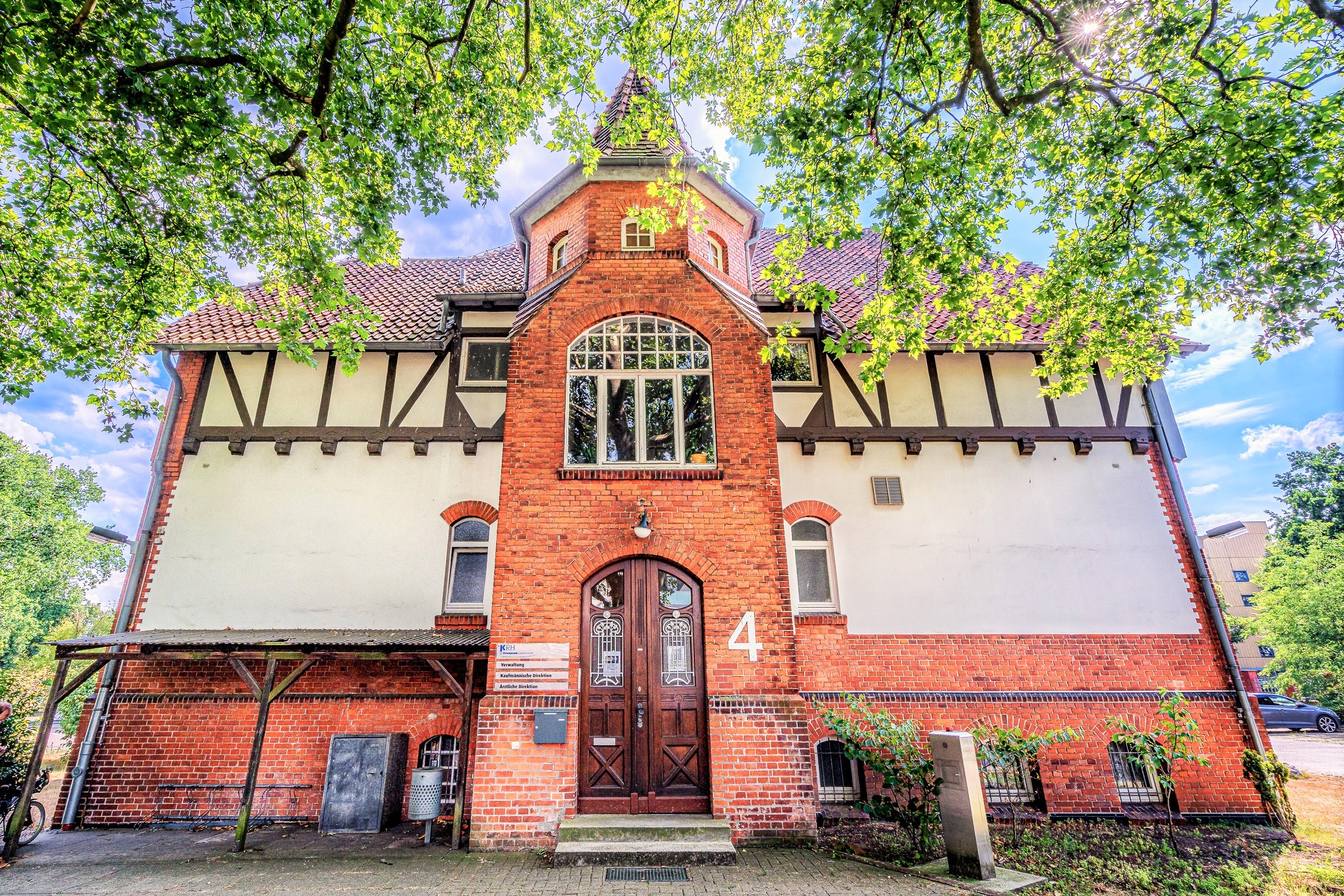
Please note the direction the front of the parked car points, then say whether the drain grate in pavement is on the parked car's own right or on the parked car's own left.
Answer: on the parked car's own right

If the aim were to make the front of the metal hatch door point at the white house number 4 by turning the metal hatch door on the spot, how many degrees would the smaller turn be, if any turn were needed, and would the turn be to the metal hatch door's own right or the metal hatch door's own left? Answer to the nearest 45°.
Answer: approximately 45° to the metal hatch door's own left

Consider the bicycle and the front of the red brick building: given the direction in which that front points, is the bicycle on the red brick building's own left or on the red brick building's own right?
on the red brick building's own right

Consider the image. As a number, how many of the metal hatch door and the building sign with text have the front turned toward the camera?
2

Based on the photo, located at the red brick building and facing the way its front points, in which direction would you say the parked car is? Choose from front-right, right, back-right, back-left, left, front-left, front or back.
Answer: back-left

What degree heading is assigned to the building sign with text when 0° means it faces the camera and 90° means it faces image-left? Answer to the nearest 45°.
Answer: approximately 0°

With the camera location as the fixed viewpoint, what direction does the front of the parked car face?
facing to the right of the viewer
